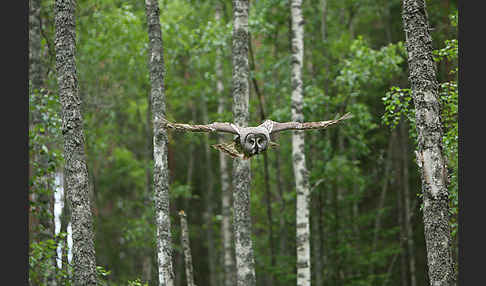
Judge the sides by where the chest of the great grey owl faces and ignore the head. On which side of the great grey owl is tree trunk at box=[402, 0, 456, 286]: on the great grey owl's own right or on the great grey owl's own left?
on the great grey owl's own left

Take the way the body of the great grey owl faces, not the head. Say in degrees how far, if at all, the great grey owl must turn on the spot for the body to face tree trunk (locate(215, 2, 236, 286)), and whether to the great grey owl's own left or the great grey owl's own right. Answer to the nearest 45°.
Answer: approximately 180°

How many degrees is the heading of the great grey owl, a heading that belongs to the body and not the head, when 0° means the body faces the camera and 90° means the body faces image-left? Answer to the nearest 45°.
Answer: approximately 0°

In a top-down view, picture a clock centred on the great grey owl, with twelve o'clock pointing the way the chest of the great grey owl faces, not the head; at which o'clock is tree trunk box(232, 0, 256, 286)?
The tree trunk is roughly at 6 o'clock from the great grey owl.

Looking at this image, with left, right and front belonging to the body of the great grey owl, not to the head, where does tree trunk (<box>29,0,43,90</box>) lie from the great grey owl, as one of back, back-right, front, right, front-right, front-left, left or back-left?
back-right

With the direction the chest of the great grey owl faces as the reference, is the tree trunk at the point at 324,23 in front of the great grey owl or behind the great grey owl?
behind

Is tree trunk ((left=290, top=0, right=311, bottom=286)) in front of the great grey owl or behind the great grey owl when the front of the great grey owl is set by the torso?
behind

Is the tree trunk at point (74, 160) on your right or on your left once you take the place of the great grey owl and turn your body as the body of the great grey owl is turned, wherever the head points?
on your right
